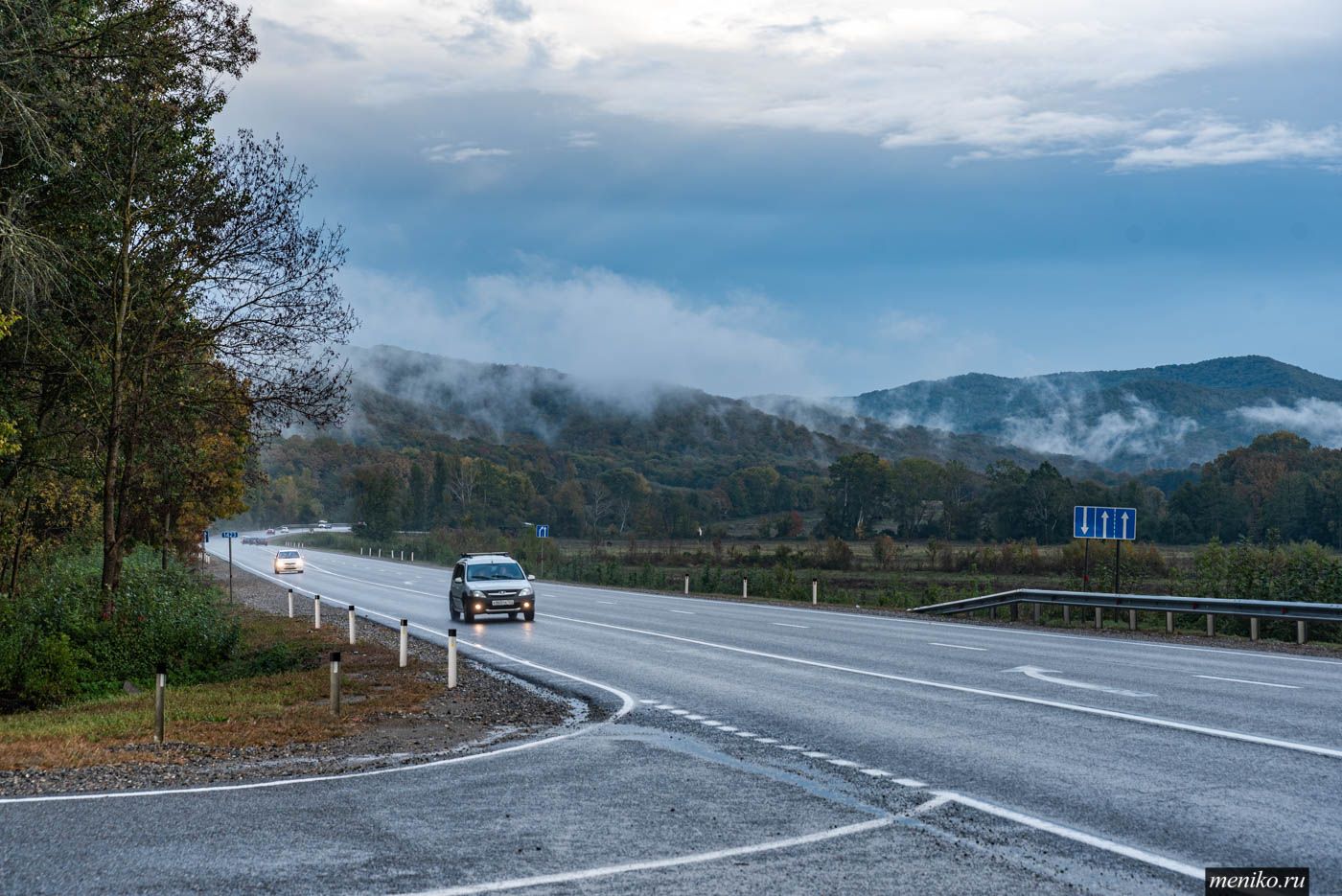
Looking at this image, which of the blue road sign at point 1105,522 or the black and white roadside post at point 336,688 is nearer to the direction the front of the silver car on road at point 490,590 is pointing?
the black and white roadside post

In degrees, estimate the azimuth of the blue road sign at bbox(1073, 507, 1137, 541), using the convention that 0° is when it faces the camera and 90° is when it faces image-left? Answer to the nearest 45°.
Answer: approximately 0°

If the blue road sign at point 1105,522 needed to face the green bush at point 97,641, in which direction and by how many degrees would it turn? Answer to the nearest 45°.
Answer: approximately 45° to its right

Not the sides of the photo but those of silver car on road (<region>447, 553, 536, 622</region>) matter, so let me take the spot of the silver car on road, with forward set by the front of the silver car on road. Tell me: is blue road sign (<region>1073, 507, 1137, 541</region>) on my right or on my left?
on my left

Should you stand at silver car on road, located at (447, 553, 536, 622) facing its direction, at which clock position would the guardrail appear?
The guardrail is roughly at 10 o'clock from the silver car on road.

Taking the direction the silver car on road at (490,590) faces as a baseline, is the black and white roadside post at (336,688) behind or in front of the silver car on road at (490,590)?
in front

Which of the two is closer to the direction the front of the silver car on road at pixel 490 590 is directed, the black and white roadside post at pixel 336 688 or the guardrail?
the black and white roadside post

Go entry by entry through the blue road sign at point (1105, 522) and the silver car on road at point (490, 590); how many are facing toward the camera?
2

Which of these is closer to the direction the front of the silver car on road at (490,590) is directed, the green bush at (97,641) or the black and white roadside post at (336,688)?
the black and white roadside post

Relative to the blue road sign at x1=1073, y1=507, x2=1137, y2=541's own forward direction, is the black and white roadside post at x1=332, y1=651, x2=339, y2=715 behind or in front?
in front

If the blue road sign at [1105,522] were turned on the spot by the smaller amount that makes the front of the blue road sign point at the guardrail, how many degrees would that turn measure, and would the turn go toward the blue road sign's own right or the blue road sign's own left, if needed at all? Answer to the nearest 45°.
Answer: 0° — it already faces it

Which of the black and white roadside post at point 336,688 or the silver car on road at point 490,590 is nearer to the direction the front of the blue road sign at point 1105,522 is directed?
the black and white roadside post

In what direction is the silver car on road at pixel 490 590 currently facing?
toward the camera
